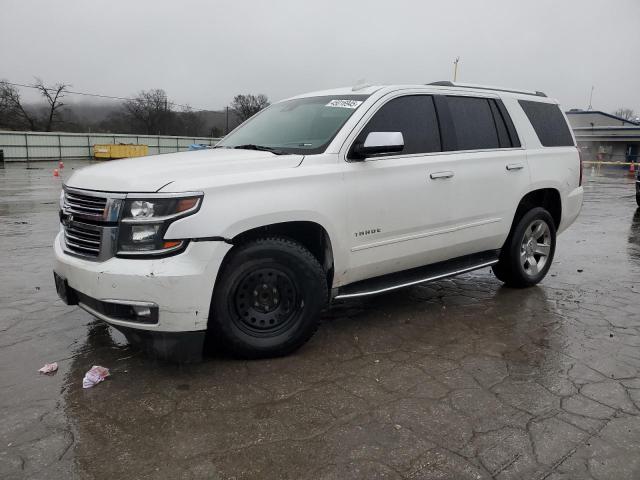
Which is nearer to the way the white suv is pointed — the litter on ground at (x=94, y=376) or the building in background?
the litter on ground

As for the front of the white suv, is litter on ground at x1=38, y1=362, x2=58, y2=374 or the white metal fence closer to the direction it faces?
the litter on ground

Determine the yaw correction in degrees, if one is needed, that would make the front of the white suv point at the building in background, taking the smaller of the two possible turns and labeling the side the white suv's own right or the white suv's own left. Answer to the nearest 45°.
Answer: approximately 180°

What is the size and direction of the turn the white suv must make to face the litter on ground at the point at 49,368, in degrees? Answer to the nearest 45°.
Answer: approximately 45° to its right

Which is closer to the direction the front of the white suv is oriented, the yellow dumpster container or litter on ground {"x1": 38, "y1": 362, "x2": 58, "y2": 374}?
the litter on ground

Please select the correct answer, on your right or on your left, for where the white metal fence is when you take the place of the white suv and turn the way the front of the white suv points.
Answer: on your right

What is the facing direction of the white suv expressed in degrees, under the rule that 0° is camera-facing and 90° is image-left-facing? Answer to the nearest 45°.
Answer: approximately 45°
